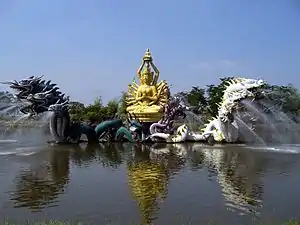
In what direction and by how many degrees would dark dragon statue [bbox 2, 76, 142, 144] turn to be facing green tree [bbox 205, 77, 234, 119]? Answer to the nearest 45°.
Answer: approximately 135° to its right

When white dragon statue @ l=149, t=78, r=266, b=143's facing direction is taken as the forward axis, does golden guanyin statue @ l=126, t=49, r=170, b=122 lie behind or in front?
behind

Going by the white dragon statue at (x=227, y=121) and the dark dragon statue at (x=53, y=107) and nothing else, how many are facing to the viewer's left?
1

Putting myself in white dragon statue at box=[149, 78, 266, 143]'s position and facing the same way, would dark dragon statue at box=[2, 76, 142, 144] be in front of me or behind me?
behind

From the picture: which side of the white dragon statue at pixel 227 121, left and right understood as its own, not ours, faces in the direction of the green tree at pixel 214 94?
left

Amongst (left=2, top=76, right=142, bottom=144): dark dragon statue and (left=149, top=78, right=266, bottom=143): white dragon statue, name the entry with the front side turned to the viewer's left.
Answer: the dark dragon statue

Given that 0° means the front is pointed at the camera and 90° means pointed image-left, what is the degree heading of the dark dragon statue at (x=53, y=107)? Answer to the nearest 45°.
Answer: approximately 90°

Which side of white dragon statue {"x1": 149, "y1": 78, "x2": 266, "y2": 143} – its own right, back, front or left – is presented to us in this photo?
right
